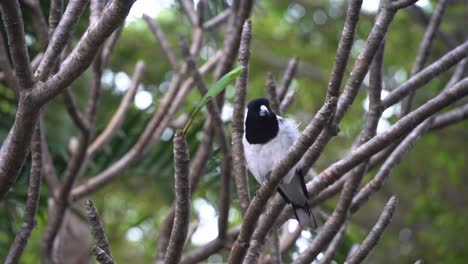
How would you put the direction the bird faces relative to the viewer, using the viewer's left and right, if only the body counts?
facing the viewer and to the left of the viewer
